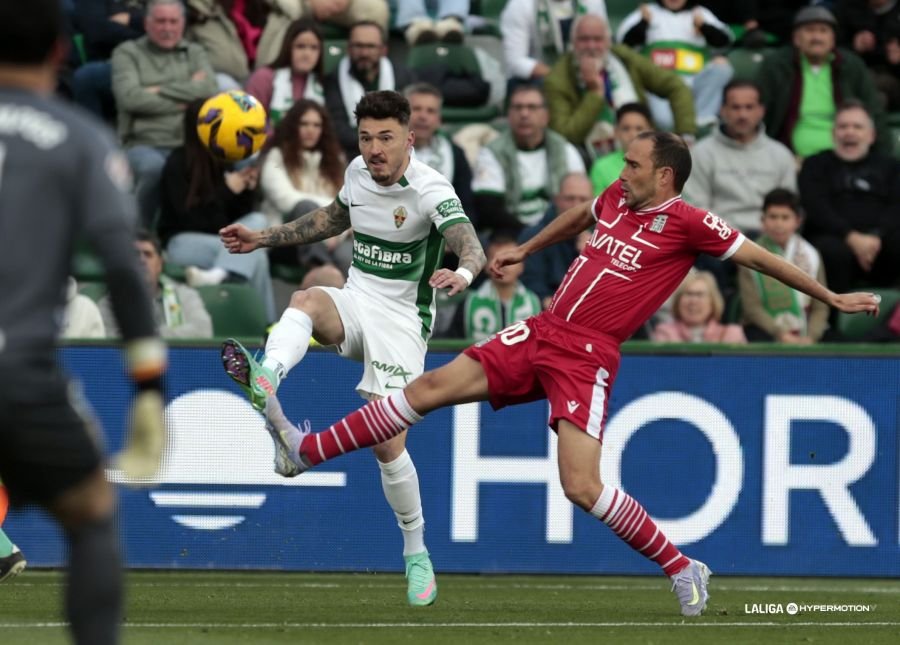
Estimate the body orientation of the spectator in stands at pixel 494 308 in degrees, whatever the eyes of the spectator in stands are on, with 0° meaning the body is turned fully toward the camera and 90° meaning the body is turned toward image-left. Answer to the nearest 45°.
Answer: approximately 0°

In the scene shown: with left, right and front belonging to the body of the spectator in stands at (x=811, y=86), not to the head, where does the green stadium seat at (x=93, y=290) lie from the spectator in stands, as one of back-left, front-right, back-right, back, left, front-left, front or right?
front-right

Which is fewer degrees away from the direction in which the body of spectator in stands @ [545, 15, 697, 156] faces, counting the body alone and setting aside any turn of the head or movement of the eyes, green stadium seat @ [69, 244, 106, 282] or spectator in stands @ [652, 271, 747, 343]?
the spectator in stands

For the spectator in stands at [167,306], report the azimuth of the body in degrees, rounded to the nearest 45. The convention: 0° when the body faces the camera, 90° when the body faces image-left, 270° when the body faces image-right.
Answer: approximately 0°

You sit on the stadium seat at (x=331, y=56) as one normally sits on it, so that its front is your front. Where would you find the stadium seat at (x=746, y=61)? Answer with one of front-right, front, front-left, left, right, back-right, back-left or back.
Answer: left

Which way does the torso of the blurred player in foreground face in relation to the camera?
away from the camera

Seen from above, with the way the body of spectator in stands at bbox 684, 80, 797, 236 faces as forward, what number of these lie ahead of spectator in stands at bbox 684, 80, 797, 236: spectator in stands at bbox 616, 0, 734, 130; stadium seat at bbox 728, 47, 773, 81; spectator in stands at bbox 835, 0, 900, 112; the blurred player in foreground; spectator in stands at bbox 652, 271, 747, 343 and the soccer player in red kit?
3

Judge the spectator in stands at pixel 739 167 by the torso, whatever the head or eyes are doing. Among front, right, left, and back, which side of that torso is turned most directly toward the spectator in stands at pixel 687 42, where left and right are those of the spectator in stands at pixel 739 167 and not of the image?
back

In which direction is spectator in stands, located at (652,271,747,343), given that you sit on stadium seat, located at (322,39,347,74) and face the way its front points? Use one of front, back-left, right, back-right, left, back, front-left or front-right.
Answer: front-left

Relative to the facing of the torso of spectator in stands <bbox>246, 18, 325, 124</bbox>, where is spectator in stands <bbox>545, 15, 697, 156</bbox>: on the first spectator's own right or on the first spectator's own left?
on the first spectator's own left

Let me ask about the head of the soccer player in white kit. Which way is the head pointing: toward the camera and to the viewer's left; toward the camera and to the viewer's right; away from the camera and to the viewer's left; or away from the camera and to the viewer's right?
toward the camera and to the viewer's left

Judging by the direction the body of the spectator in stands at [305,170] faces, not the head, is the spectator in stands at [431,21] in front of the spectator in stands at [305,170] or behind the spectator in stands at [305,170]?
behind

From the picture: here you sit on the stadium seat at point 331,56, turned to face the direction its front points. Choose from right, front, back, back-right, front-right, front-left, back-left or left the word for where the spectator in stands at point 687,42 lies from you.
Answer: left
